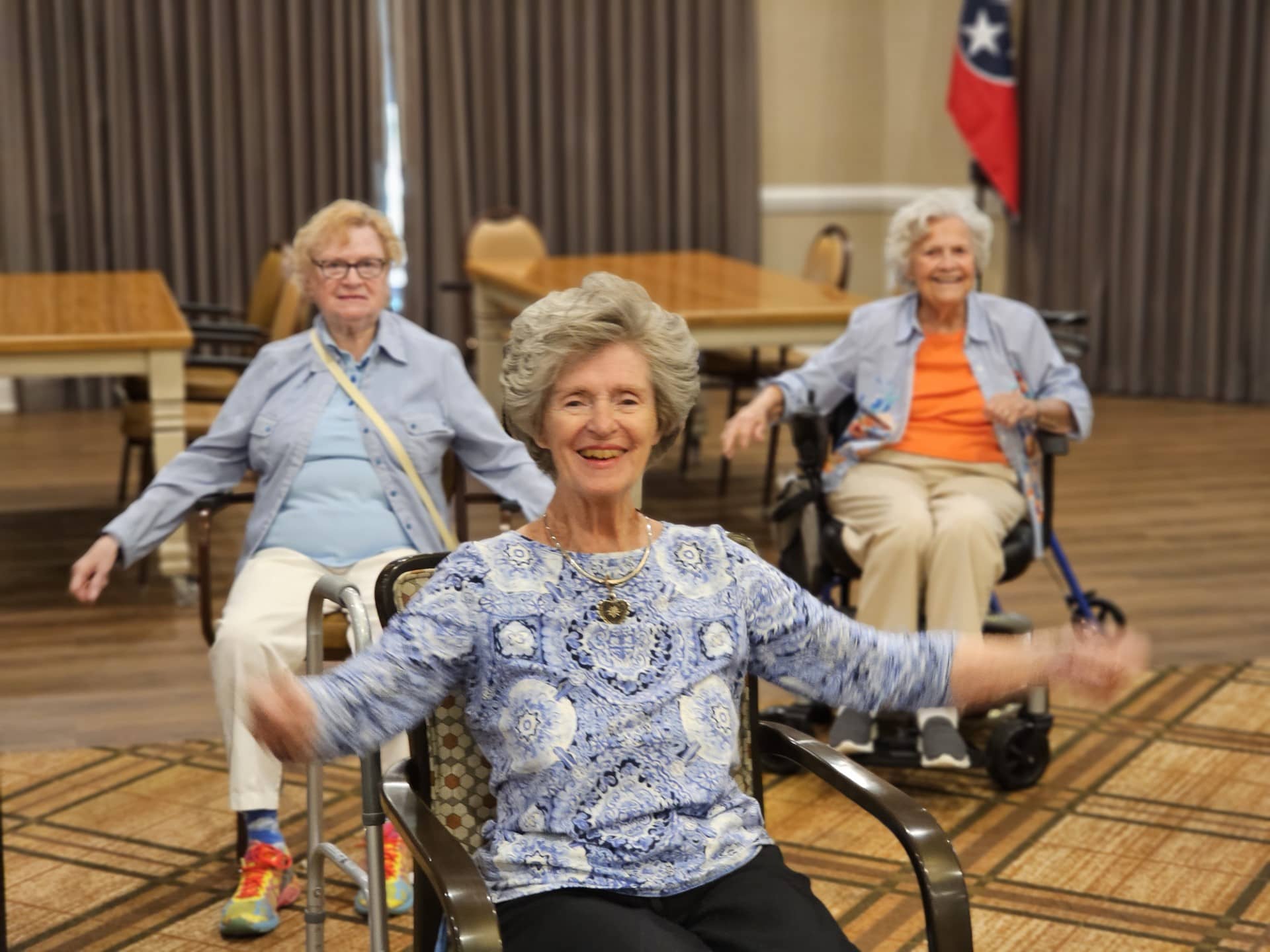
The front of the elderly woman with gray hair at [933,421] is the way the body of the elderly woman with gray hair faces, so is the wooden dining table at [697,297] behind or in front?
behind

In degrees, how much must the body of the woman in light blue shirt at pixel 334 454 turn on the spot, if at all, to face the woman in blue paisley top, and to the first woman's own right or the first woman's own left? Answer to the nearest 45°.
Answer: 0° — they already face them

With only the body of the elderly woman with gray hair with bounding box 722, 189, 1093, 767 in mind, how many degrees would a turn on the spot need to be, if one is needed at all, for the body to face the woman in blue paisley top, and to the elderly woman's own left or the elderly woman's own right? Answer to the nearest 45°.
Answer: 0° — they already face them

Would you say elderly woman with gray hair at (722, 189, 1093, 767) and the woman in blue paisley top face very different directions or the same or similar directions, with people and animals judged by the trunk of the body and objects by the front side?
same or similar directions

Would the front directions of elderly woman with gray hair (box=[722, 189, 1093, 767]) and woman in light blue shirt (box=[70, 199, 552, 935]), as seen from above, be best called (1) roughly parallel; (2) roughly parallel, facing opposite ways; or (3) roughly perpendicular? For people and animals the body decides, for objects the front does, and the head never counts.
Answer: roughly parallel

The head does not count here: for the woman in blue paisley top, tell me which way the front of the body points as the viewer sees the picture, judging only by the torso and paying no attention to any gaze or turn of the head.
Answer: toward the camera

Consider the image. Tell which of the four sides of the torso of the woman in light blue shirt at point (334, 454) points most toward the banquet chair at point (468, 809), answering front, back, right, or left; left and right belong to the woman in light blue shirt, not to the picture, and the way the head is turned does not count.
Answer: front

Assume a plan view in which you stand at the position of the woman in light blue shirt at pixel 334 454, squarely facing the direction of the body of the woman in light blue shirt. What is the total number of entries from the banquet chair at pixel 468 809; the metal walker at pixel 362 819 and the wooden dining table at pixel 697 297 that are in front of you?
2

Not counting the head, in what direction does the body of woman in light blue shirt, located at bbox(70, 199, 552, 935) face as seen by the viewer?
toward the camera

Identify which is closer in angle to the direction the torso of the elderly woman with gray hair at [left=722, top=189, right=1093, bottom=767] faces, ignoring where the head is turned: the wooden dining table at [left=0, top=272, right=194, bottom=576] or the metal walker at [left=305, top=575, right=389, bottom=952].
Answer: the metal walker

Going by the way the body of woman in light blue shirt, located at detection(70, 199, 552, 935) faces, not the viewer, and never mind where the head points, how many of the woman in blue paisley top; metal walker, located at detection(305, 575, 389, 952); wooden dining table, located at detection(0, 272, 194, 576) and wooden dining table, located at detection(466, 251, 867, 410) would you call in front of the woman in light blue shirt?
2

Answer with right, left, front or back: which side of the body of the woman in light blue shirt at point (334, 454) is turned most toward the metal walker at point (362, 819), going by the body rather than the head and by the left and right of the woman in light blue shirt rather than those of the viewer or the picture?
front

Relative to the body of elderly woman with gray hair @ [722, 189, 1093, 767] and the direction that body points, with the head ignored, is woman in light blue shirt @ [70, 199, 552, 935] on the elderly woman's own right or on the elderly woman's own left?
on the elderly woman's own right

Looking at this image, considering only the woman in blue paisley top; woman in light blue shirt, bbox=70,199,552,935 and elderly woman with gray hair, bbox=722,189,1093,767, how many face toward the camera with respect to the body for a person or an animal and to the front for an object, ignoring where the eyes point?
3

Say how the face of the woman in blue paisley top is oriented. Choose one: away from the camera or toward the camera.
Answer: toward the camera
